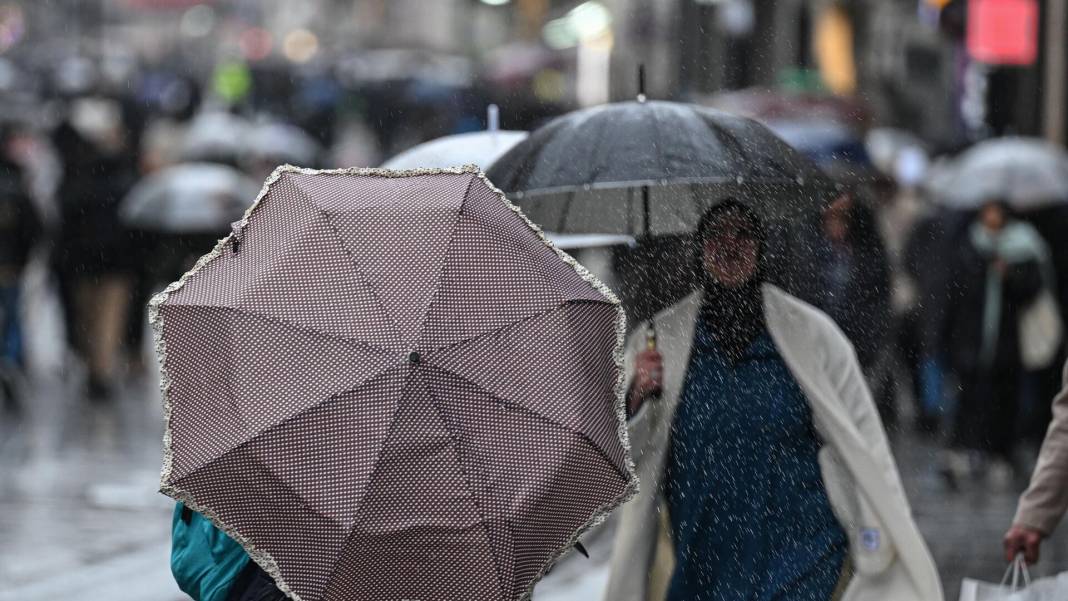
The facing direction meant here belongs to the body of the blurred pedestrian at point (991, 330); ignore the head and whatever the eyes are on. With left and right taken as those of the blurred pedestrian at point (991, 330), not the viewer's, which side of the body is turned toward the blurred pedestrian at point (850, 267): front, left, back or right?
right

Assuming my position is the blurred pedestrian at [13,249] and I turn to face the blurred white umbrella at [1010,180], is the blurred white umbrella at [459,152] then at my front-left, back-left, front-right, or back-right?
front-right

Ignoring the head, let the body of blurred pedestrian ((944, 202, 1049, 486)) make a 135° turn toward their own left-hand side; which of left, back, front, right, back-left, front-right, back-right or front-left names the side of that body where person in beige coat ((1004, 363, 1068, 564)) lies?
back-right

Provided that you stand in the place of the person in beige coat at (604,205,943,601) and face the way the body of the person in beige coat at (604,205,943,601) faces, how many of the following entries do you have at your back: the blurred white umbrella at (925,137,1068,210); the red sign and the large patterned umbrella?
2

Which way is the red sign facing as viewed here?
toward the camera

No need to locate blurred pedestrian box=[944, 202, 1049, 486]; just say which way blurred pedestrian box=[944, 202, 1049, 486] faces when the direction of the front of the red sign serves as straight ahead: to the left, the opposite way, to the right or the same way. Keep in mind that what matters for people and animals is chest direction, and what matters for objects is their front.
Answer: the same way

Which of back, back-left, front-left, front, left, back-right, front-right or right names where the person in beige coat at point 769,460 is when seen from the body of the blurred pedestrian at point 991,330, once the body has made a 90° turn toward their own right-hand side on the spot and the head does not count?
left

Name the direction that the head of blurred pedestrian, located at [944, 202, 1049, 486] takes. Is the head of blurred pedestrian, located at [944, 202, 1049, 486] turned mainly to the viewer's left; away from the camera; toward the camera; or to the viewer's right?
toward the camera

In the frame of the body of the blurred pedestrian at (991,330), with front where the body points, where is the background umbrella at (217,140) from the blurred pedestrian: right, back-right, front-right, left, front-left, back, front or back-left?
back-right

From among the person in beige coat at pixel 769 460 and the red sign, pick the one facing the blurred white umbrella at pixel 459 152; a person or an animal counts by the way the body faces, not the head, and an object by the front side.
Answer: the red sign

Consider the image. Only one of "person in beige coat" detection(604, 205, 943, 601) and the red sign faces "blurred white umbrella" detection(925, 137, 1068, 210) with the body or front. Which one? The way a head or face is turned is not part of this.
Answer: the red sign

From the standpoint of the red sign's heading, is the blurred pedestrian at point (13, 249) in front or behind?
in front

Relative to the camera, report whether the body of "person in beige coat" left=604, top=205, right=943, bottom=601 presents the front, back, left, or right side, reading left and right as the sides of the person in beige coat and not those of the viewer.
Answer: front

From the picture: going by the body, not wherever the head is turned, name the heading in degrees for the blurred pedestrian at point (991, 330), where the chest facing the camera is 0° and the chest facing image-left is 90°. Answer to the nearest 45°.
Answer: approximately 0°

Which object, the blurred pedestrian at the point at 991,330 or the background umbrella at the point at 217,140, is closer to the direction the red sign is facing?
the blurred pedestrian

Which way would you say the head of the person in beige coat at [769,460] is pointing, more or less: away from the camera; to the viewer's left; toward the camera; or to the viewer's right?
toward the camera

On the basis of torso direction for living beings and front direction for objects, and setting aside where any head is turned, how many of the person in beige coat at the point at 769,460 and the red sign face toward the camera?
2
